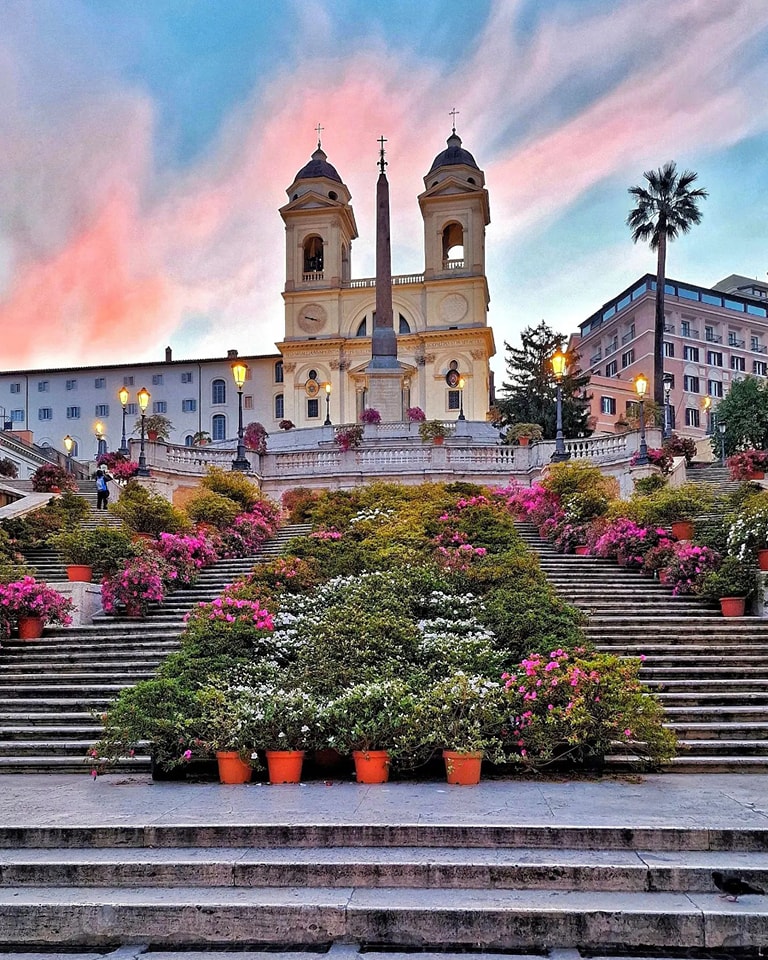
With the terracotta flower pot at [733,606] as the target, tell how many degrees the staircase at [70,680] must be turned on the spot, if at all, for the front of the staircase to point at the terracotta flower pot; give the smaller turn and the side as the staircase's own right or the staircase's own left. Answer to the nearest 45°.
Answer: approximately 90° to the staircase's own left

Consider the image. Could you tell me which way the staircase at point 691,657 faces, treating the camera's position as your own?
facing the viewer

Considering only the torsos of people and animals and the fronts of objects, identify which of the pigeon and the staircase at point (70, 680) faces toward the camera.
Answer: the staircase

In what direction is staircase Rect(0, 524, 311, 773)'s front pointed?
toward the camera

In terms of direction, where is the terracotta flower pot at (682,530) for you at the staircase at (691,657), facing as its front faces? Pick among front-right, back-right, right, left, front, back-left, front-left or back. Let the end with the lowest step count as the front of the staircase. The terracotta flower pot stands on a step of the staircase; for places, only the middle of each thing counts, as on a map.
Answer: back

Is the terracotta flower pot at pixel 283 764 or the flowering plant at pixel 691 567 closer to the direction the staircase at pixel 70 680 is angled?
the terracotta flower pot

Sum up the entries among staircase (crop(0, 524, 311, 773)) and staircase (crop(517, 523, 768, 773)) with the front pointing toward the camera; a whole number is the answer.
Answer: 2

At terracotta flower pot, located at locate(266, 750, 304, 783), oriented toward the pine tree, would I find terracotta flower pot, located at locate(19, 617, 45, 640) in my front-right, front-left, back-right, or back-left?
front-left

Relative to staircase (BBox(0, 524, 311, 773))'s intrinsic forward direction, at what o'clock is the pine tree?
The pine tree is roughly at 7 o'clock from the staircase.
